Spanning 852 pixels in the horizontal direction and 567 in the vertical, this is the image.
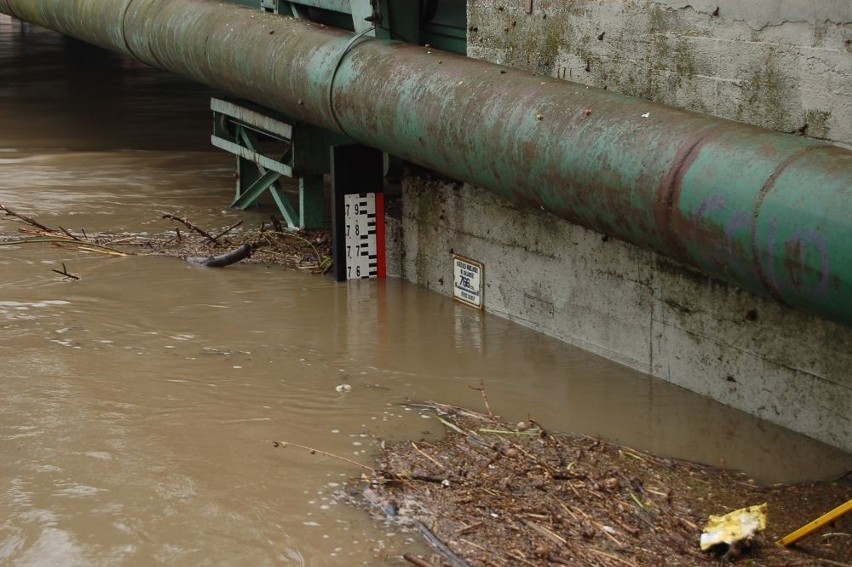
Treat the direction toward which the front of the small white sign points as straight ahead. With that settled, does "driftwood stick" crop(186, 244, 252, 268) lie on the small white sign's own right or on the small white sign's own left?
on the small white sign's own right

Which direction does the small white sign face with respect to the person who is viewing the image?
facing the viewer and to the left of the viewer

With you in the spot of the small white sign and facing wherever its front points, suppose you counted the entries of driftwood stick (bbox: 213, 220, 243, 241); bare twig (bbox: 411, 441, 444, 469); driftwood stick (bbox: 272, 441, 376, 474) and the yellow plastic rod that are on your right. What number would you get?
1

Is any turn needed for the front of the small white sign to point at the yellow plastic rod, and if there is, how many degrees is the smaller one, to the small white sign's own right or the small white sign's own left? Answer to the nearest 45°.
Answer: approximately 45° to the small white sign's own left

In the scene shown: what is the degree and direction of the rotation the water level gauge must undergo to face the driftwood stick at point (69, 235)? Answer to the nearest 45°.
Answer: approximately 135° to its right

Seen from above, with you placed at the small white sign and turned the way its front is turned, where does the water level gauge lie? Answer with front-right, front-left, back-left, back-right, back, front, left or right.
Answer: right

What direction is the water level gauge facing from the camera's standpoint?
toward the camera

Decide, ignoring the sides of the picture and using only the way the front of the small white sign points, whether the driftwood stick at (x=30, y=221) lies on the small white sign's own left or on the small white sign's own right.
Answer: on the small white sign's own right

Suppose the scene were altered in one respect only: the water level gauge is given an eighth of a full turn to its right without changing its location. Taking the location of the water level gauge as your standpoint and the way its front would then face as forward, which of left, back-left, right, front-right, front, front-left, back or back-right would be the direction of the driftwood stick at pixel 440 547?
front-left

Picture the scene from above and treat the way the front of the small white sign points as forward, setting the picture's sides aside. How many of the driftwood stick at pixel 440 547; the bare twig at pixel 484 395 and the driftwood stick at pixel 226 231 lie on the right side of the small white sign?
1

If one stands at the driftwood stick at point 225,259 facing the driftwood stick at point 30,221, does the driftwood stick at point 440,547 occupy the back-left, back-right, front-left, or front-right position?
back-left

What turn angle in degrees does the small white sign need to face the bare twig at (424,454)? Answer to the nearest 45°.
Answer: approximately 45° to its left

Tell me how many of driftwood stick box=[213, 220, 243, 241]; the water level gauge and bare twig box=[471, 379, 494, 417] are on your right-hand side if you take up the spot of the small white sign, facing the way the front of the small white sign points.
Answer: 2

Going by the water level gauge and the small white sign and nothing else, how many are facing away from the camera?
0

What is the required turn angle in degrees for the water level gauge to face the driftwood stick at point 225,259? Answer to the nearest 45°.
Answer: approximately 90° to its right
